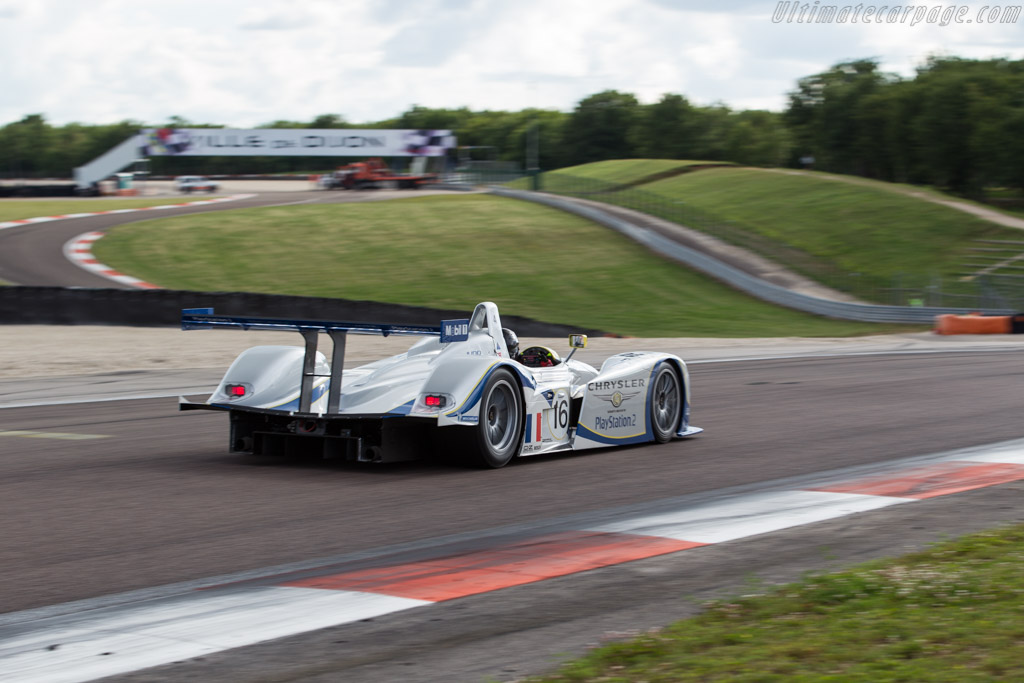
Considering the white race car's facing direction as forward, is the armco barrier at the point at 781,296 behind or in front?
in front

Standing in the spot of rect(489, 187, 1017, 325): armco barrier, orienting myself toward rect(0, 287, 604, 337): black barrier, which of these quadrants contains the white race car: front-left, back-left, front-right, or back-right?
front-left

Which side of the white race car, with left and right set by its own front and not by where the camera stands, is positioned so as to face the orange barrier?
front

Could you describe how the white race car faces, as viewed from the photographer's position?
facing away from the viewer and to the right of the viewer

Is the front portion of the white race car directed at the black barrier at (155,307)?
no

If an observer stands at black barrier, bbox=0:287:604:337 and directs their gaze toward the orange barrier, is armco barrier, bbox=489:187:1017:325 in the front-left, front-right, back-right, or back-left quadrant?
front-left

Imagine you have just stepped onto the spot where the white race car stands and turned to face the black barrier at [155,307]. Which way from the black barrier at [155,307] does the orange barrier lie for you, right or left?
right

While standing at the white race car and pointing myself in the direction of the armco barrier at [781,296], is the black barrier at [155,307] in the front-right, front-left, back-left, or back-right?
front-left

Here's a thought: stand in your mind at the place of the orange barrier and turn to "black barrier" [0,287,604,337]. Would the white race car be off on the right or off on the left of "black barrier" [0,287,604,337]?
left
